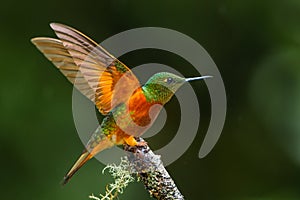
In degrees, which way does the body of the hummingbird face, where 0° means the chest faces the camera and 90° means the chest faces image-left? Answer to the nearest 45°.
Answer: approximately 270°
